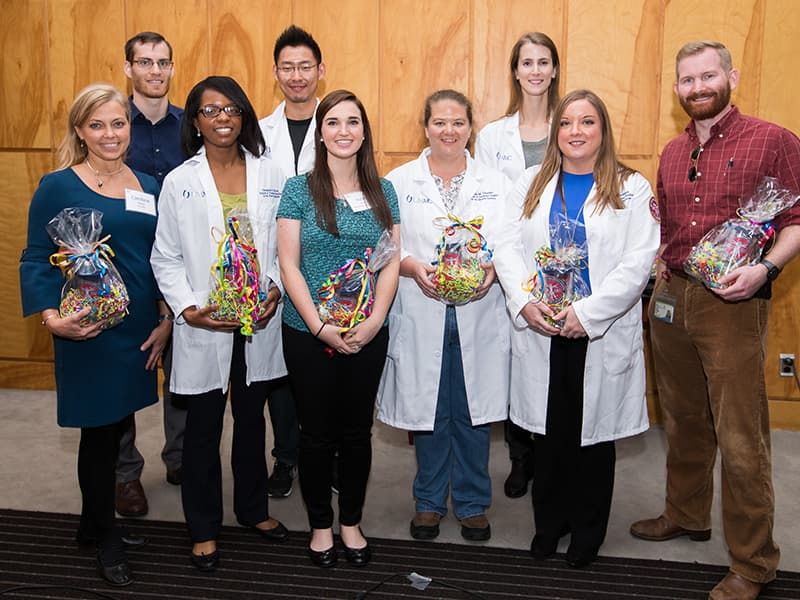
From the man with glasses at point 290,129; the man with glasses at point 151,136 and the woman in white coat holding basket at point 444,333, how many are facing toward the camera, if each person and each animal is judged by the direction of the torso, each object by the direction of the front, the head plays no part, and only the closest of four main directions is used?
3

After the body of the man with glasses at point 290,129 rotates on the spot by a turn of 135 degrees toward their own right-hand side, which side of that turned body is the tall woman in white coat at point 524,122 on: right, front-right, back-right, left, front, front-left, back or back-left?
back-right

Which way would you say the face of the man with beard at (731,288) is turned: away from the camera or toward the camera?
toward the camera

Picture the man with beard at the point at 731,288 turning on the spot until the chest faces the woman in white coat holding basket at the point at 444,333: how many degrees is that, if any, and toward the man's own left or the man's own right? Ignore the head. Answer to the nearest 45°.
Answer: approximately 45° to the man's own right

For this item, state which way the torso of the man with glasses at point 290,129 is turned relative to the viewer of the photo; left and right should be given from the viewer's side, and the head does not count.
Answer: facing the viewer

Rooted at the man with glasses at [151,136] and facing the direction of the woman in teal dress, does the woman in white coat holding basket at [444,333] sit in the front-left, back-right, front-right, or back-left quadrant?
front-left

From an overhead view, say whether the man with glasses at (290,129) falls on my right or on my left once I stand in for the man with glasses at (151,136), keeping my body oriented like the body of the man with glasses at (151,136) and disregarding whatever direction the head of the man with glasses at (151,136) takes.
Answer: on my left

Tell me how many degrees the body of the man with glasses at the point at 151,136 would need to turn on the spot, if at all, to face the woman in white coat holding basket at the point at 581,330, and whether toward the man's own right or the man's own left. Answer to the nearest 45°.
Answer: approximately 45° to the man's own left

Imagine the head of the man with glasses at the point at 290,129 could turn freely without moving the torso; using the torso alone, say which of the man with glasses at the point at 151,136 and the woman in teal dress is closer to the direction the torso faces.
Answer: the woman in teal dress

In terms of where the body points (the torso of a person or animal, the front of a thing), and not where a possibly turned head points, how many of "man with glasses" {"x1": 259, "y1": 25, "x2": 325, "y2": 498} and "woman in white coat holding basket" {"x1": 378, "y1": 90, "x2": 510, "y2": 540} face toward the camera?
2

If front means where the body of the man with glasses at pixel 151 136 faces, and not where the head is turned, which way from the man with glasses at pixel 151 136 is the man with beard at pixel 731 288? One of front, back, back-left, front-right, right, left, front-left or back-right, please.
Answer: front-left

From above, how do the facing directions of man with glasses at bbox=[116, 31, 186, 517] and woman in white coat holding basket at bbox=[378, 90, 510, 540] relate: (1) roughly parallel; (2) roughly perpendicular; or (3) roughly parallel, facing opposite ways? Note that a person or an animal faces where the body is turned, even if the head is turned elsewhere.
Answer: roughly parallel

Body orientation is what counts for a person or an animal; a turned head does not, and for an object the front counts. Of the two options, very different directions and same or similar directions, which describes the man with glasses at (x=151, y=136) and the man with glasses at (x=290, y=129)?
same or similar directions
